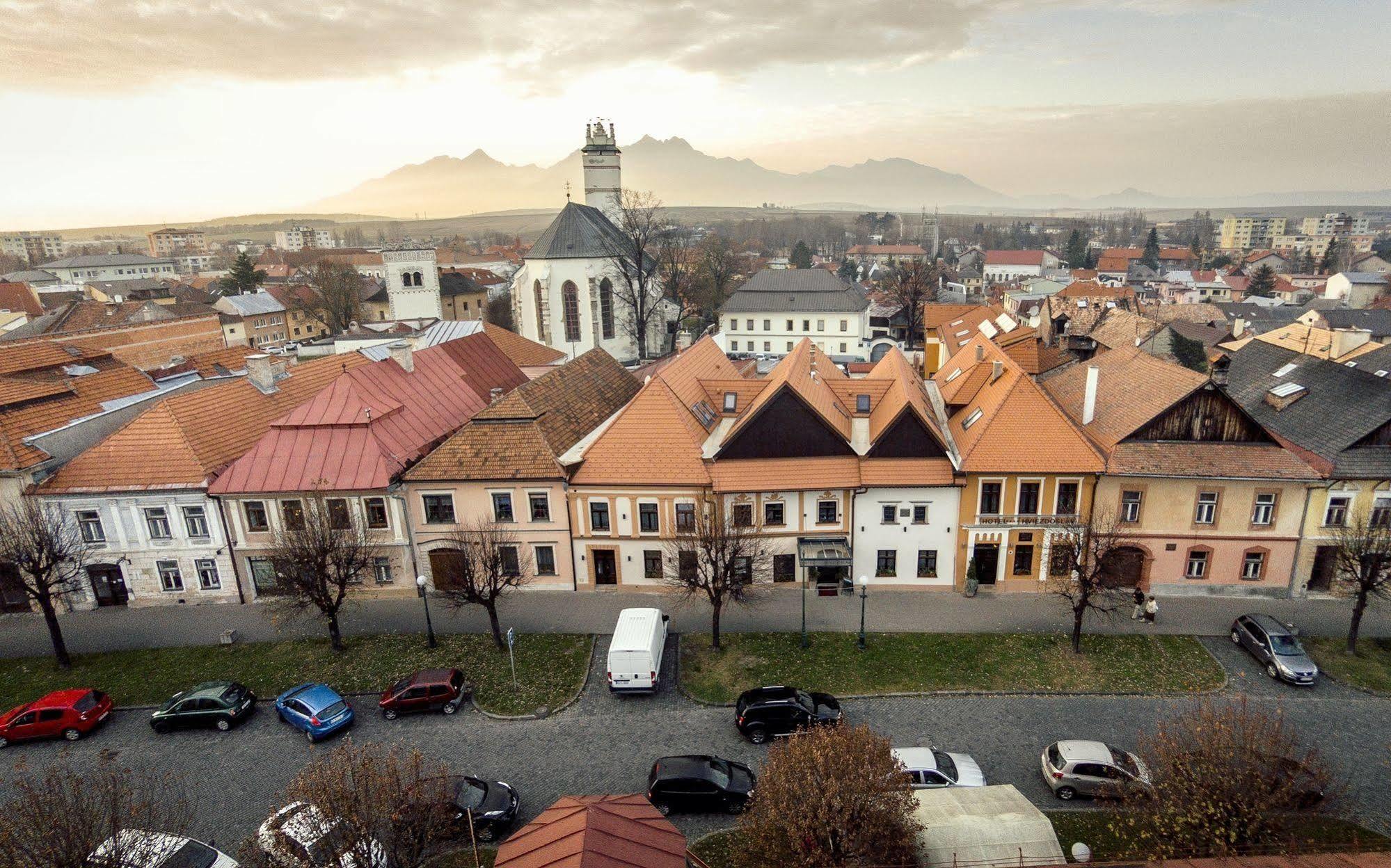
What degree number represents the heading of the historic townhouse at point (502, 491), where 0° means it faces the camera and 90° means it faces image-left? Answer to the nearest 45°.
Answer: approximately 0°

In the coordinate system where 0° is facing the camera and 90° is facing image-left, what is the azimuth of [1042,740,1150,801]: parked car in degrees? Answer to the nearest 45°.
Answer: approximately 270°

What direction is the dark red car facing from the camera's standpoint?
to the viewer's left

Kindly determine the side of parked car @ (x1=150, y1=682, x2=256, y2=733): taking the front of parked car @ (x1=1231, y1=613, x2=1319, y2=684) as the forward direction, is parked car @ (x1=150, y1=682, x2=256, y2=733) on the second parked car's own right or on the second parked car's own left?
on the second parked car's own right

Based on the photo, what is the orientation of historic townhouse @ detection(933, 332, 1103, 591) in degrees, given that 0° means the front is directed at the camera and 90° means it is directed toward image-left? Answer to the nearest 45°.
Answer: approximately 0°

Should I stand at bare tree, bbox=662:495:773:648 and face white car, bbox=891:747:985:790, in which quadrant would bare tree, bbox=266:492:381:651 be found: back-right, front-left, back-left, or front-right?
back-right

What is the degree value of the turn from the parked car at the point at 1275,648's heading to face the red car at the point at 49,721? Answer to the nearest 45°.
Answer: approximately 90° to its right

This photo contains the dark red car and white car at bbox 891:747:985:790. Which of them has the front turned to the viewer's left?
the dark red car

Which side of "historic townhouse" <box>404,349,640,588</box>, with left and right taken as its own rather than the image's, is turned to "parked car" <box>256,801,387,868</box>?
front

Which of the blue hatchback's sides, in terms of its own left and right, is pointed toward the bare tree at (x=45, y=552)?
front

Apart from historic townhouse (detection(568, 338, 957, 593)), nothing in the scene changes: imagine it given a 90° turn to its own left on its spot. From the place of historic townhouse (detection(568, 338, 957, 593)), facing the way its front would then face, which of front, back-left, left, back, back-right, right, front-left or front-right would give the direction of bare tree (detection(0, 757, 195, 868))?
back-right

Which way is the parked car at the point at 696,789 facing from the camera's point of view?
to the viewer's right
